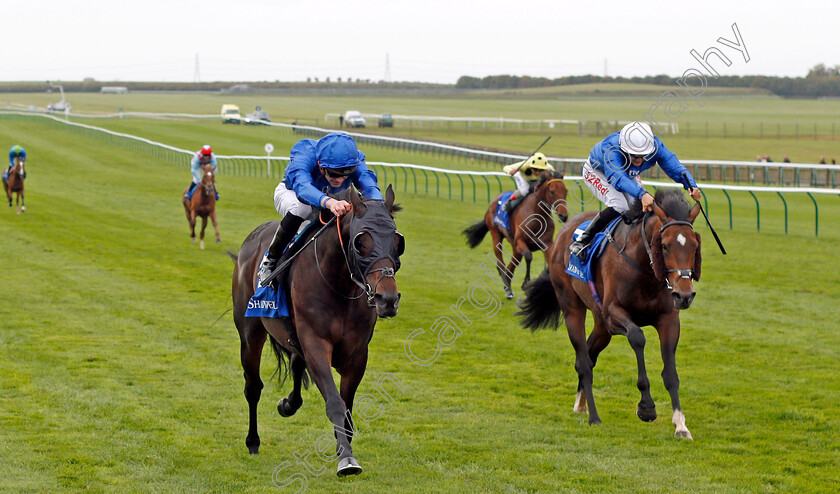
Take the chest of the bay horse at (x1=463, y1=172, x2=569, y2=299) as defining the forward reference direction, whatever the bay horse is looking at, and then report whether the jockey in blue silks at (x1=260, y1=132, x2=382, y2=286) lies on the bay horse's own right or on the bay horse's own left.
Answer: on the bay horse's own right

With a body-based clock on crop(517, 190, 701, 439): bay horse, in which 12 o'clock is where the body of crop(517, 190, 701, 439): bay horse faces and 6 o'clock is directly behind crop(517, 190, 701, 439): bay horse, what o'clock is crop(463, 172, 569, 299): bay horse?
crop(463, 172, 569, 299): bay horse is roughly at 7 o'clock from crop(517, 190, 701, 439): bay horse.

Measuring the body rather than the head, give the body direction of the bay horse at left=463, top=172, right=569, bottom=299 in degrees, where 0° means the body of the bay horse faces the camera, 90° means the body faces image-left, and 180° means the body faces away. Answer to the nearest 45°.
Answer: approximately 315°

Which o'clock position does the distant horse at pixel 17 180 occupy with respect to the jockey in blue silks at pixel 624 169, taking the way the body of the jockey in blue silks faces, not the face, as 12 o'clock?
The distant horse is roughly at 6 o'clock from the jockey in blue silks.

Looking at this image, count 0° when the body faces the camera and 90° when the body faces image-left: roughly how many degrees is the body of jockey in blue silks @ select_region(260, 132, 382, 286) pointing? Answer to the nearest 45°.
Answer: approximately 315°

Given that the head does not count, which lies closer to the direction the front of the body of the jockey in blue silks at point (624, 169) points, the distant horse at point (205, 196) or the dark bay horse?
the dark bay horse

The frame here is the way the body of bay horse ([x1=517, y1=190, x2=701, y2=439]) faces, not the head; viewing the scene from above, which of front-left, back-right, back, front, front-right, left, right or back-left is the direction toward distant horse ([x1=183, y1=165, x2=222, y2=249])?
back

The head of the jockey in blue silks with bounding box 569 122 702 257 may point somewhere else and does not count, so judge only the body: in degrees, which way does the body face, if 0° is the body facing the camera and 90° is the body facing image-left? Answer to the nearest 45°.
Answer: approximately 315°

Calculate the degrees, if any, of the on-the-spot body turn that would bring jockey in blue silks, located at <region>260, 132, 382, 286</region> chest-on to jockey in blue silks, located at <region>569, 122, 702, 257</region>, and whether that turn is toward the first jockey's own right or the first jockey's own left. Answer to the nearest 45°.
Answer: approximately 90° to the first jockey's own left

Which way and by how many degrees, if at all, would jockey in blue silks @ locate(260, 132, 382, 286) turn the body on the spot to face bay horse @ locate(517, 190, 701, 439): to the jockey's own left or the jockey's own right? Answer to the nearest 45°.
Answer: approximately 45° to the jockey's own left
